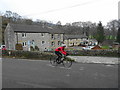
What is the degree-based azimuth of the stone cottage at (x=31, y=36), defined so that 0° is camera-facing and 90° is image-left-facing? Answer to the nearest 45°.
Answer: approximately 315°

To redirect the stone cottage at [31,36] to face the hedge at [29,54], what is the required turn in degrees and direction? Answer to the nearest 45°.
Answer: approximately 45° to its right
